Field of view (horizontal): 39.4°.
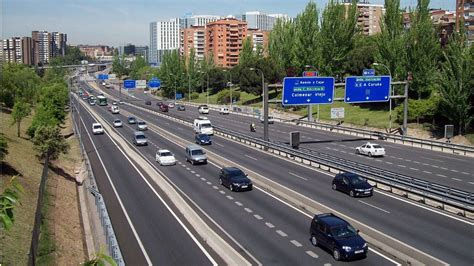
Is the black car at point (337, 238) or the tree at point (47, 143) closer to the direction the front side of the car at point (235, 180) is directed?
the black car

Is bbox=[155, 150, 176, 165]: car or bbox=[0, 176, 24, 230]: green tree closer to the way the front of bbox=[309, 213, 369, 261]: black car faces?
the green tree

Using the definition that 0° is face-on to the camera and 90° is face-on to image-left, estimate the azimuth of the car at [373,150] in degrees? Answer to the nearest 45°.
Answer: approximately 135°

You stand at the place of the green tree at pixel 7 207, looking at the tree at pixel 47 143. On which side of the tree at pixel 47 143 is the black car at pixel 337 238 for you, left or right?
right

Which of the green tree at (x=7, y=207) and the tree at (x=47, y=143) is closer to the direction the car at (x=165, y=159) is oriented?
the green tree

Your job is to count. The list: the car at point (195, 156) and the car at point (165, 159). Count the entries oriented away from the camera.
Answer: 0

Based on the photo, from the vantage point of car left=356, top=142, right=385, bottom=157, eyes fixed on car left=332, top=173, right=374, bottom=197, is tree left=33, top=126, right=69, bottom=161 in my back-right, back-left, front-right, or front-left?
front-right

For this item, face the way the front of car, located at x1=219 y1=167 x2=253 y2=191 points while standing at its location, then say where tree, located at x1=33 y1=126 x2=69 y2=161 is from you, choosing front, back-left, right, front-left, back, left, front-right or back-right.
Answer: back

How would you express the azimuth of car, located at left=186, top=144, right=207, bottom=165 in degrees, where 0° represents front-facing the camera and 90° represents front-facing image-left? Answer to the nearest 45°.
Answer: approximately 315°

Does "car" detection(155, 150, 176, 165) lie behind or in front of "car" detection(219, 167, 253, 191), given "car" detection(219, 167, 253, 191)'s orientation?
behind

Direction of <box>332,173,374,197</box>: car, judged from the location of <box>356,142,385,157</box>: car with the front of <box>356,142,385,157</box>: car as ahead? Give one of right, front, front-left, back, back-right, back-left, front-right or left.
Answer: back-left

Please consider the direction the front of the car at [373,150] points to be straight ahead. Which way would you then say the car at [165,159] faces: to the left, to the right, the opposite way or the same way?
the opposite way

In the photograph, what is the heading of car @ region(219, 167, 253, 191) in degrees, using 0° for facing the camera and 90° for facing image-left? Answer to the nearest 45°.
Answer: approximately 315°
